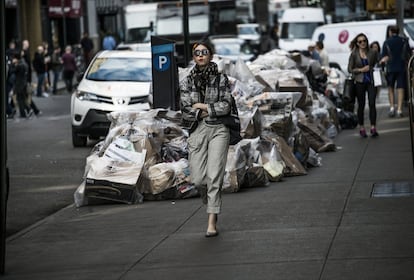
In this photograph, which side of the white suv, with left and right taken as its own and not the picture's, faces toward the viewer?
front

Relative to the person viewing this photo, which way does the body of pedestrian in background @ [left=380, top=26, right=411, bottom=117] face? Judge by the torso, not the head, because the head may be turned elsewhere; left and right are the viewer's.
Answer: facing away from the viewer

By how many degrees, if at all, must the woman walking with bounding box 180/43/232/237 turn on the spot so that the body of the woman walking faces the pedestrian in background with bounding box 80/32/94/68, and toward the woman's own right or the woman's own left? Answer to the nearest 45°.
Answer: approximately 180°

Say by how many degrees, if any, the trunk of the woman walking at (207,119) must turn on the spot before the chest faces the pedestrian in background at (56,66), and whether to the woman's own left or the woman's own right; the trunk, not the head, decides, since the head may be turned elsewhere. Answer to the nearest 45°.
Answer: approximately 180°

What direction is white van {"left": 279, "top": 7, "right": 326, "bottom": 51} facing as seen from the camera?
toward the camera

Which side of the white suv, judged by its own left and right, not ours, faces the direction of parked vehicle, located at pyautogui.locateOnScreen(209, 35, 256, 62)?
back

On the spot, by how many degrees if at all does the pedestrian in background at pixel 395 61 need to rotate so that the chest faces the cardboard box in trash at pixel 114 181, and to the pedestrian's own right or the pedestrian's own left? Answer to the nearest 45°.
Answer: approximately 180°

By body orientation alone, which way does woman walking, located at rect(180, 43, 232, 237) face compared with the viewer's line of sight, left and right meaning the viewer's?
facing the viewer
